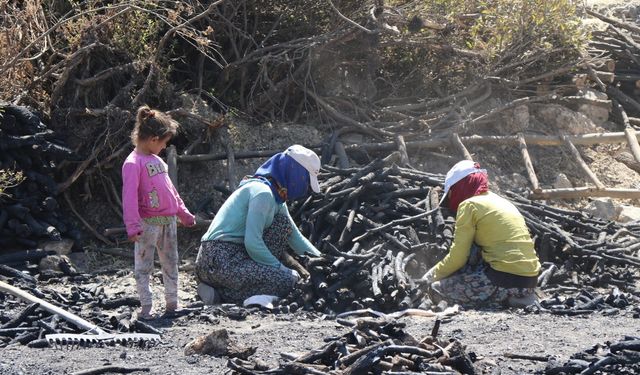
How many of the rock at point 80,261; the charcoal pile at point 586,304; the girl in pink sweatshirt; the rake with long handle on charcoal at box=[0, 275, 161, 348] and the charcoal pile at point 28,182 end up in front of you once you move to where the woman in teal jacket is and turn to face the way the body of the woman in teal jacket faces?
1

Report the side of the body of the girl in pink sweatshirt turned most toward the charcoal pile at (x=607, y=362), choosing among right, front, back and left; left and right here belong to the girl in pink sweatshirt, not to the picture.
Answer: front

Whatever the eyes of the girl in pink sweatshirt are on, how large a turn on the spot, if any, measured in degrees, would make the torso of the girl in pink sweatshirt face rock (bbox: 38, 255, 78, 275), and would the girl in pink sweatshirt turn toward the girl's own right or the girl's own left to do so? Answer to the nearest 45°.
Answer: approximately 180°

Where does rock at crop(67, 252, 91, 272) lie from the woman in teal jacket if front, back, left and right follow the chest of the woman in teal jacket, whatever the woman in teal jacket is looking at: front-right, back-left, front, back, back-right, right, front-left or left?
back-left

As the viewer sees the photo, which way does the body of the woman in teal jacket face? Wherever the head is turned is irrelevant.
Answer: to the viewer's right

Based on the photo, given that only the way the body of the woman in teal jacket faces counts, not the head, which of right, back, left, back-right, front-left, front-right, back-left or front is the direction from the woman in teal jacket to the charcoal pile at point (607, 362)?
front-right

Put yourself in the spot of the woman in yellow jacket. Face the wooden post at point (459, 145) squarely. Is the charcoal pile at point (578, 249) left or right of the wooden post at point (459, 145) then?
right

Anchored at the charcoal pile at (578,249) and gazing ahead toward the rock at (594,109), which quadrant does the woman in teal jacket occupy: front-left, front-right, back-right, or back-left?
back-left

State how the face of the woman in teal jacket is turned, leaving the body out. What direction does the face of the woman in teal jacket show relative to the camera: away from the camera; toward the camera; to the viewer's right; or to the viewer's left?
to the viewer's right

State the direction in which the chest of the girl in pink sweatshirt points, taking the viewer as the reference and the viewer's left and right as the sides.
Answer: facing the viewer and to the right of the viewer

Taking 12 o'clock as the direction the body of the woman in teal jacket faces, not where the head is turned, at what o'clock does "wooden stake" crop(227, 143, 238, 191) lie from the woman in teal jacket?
The wooden stake is roughly at 9 o'clock from the woman in teal jacket.

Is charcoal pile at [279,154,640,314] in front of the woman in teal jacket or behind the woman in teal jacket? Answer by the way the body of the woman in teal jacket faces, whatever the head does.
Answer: in front

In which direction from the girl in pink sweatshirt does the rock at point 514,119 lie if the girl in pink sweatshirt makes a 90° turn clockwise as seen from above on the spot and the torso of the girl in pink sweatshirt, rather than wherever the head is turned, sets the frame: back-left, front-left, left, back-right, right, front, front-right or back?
back

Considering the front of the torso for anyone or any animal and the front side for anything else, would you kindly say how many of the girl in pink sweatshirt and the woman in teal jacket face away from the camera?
0

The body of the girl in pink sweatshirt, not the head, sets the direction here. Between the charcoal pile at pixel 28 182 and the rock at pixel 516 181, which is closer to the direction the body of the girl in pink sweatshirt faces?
the rock

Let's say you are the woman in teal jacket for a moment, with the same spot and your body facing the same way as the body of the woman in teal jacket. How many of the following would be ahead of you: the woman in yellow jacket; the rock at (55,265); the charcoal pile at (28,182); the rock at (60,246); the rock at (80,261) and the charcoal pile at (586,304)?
2

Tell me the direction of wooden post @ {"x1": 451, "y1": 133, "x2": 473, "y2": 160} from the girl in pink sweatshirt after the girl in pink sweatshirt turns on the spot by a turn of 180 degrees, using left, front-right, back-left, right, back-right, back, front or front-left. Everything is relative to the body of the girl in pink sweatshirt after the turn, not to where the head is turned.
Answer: right

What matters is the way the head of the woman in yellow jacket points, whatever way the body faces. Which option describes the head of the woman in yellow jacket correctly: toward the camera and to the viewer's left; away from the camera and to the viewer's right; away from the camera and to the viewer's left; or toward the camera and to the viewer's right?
away from the camera and to the viewer's left

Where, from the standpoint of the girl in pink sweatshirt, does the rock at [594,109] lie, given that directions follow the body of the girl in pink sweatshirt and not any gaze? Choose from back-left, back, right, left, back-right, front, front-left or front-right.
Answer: left

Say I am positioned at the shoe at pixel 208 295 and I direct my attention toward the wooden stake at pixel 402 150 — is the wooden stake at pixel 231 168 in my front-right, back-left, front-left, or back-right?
front-left
